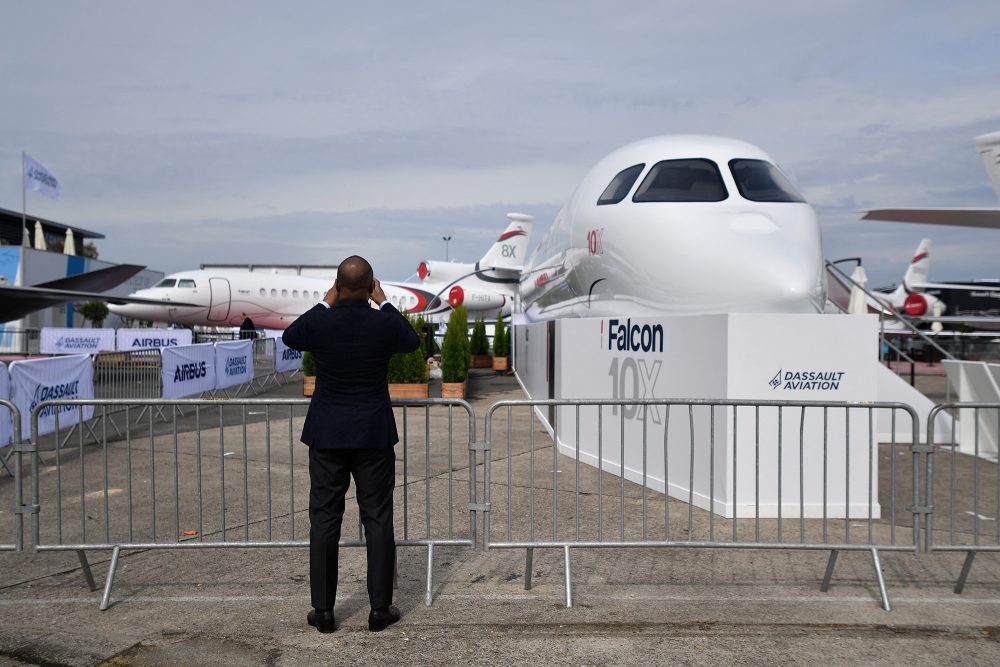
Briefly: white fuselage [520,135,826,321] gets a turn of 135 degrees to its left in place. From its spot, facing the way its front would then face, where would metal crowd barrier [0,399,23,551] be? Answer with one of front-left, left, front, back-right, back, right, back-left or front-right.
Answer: back-left

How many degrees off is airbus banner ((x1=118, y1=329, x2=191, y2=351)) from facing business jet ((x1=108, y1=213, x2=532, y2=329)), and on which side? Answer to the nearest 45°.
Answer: approximately 135° to its left

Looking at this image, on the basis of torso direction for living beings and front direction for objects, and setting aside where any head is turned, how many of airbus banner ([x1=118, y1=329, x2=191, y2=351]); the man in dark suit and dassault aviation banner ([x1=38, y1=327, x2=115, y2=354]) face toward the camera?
2

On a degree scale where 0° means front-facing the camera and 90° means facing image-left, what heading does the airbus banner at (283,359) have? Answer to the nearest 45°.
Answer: approximately 315°

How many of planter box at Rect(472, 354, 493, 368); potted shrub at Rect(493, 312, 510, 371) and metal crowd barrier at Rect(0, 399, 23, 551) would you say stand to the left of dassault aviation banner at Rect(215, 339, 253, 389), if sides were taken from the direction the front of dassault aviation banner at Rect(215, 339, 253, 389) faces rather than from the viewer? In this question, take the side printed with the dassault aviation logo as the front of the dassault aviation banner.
2

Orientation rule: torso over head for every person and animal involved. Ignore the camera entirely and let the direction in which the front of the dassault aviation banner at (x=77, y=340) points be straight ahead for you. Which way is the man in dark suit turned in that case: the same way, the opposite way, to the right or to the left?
the opposite way

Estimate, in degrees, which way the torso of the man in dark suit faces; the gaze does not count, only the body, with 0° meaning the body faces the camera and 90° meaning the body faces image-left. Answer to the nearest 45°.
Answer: approximately 180°

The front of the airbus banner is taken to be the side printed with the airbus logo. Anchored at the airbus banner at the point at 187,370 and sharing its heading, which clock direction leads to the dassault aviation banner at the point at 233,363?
the dassault aviation banner at the point at 233,363 is roughly at 8 o'clock from the airbus banner at the point at 187,370.

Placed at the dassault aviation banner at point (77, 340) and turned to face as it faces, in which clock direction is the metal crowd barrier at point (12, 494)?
The metal crowd barrier is roughly at 12 o'clock from the dassault aviation banner.

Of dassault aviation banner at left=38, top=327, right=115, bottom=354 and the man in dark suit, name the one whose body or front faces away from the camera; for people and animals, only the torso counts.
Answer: the man in dark suit

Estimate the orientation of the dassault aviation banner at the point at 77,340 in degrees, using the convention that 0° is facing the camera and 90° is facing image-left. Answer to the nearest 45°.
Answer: approximately 0°

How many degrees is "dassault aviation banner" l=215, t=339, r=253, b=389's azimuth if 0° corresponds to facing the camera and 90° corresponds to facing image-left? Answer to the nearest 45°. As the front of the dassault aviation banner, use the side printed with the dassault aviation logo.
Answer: approximately 315°
